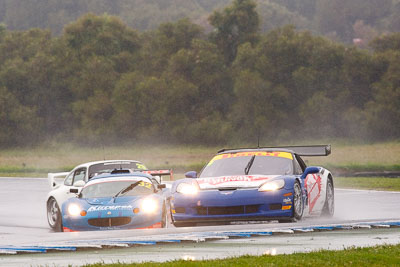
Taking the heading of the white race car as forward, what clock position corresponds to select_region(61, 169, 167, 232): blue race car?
The blue race car is roughly at 1 o'clock from the white race car.

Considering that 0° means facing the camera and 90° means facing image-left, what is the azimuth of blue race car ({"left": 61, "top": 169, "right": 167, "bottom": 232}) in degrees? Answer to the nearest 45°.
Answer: approximately 0°

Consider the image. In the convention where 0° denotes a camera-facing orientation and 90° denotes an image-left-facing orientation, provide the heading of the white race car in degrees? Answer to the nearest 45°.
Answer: approximately 315°

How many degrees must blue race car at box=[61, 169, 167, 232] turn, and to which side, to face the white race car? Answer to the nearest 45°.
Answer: approximately 180°

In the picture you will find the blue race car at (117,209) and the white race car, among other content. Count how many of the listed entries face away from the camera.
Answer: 0

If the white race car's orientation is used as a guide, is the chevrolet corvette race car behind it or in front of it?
in front
